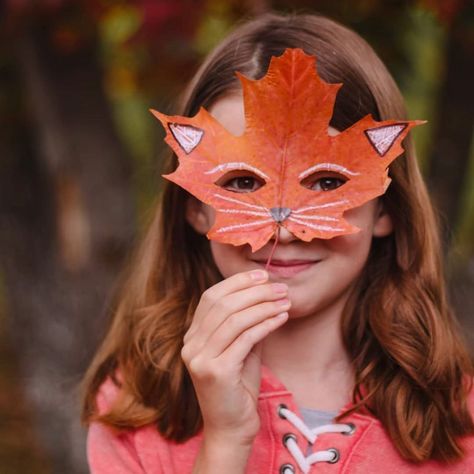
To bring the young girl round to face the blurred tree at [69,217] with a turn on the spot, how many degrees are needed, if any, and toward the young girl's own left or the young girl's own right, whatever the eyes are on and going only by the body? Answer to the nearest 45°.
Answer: approximately 135° to the young girl's own right

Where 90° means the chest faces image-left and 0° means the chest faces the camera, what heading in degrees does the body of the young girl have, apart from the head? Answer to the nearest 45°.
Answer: approximately 0°

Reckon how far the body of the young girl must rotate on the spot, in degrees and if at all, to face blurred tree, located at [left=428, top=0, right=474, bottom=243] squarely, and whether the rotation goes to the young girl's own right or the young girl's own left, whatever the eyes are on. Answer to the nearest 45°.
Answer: approximately 135° to the young girl's own left
